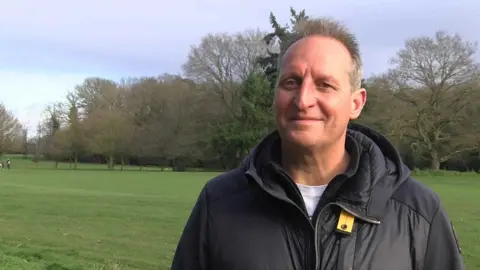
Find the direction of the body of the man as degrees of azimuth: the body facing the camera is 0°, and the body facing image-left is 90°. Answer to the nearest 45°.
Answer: approximately 0°
